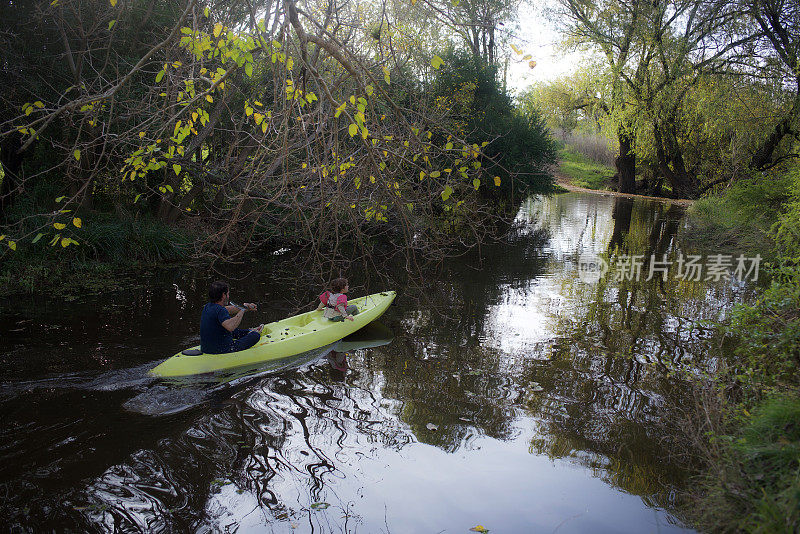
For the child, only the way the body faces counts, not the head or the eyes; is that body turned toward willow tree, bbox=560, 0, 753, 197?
yes

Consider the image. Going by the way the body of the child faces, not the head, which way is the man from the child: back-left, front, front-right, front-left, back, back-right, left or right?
back

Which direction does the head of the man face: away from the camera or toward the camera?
away from the camera

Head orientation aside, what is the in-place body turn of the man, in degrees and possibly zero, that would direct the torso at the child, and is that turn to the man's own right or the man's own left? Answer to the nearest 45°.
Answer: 0° — they already face them

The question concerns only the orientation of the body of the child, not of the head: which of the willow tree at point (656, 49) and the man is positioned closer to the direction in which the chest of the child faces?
the willow tree

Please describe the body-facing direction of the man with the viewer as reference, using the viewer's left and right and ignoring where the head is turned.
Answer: facing away from the viewer and to the right of the viewer

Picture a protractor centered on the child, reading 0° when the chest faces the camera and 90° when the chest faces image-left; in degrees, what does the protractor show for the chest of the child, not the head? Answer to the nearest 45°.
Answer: approximately 225°

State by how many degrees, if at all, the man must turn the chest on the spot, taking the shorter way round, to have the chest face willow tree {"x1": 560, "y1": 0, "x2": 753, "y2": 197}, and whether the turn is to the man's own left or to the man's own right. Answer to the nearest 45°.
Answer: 0° — they already face it
